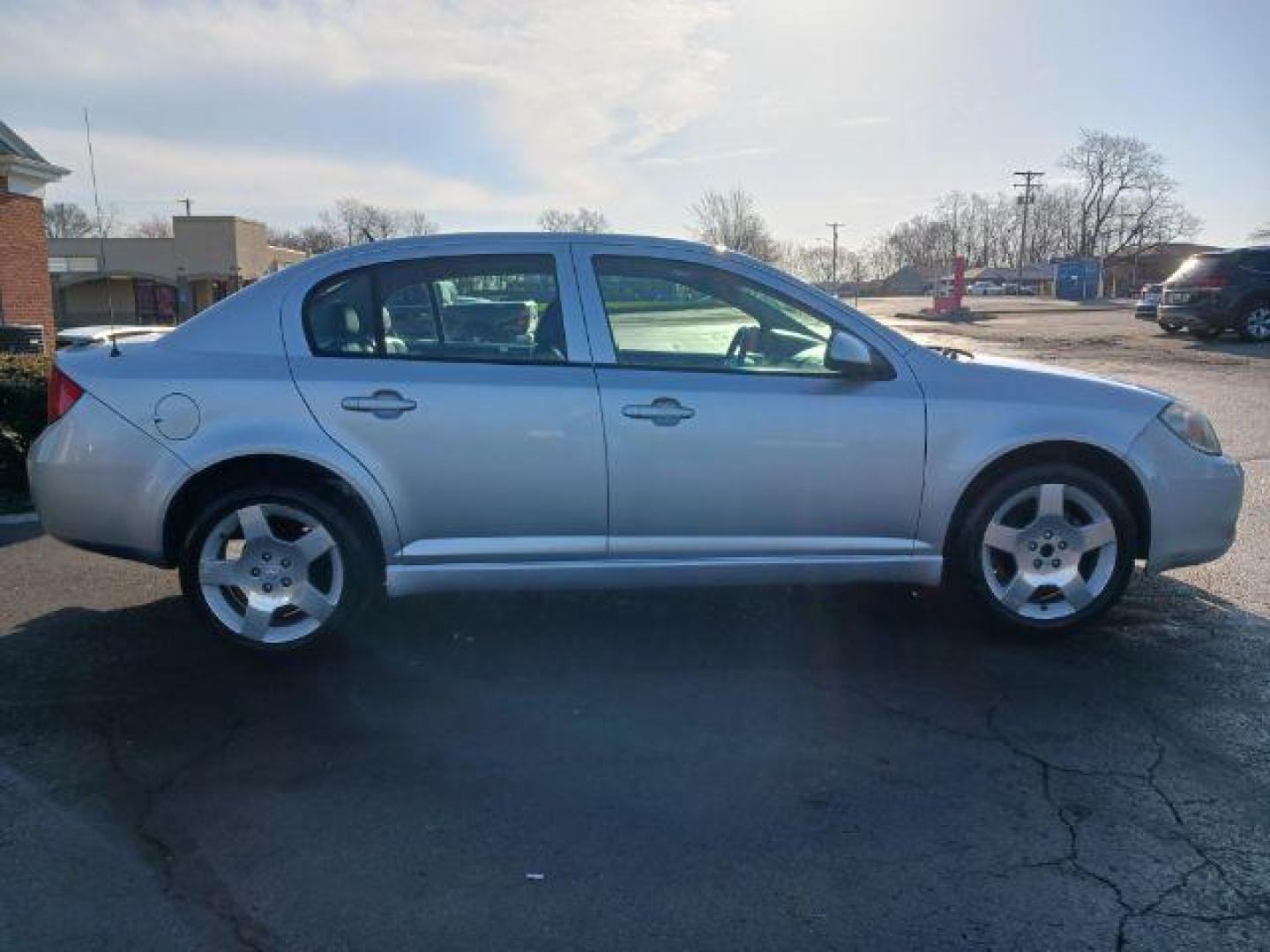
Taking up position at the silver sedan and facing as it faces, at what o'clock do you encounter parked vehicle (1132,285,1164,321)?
The parked vehicle is roughly at 10 o'clock from the silver sedan.

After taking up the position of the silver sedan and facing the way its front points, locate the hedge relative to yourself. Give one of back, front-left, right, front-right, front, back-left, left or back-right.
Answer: back-left

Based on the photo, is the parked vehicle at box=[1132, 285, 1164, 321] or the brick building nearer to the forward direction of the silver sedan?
the parked vehicle

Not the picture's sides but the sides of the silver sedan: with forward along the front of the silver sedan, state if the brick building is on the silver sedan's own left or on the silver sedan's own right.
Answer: on the silver sedan's own left

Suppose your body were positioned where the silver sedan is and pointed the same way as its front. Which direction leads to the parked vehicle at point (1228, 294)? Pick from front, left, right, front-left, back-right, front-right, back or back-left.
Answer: front-left

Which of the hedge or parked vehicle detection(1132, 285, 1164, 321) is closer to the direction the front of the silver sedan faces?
the parked vehicle

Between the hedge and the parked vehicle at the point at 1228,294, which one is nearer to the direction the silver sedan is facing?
the parked vehicle

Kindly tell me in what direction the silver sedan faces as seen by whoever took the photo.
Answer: facing to the right of the viewer
